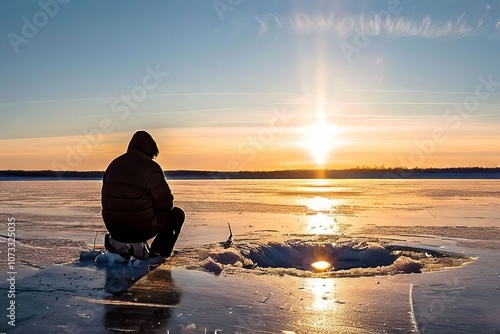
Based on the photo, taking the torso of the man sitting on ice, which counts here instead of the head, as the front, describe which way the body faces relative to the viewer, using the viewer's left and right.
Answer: facing away from the viewer and to the right of the viewer

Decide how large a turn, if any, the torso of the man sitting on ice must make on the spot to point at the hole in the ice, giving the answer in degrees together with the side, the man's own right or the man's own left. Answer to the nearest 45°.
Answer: approximately 45° to the man's own right

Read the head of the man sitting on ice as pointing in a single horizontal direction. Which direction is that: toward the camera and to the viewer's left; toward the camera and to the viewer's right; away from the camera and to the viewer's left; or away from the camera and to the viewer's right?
away from the camera and to the viewer's right
